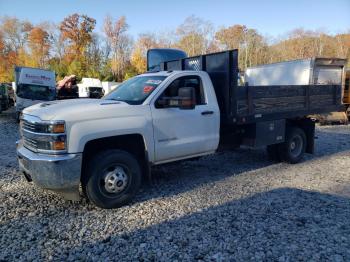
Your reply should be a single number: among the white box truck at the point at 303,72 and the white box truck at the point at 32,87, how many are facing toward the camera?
1

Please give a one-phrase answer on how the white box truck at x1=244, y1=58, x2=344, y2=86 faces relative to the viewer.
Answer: facing away from the viewer and to the left of the viewer

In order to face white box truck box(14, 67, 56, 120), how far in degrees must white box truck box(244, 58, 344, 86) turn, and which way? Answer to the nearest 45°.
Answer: approximately 45° to its left

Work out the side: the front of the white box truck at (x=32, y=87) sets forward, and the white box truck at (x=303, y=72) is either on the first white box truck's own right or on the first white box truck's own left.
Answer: on the first white box truck's own left

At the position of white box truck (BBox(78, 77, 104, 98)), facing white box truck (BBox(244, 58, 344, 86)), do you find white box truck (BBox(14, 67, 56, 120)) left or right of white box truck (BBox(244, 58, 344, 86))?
right

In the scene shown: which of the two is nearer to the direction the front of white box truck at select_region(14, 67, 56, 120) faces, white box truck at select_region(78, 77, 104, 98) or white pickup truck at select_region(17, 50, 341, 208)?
the white pickup truck
